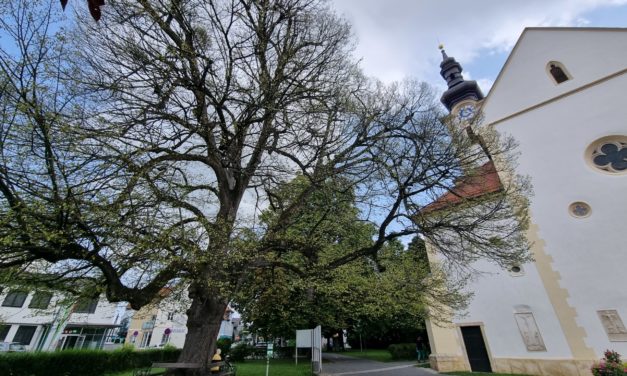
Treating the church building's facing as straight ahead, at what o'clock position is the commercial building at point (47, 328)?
The commercial building is roughly at 1 o'clock from the church building.

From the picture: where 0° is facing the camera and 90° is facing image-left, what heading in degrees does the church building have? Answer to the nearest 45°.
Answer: approximately 45°

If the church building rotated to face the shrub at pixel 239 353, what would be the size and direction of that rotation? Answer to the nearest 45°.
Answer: approximately 45° to its right

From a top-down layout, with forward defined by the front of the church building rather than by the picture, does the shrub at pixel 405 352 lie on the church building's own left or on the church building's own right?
on the church building's own right

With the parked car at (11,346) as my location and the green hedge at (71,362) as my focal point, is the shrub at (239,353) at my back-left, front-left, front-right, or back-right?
front-left

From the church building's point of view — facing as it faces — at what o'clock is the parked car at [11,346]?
The parked car is roughly at 1 o'clock from the church building.

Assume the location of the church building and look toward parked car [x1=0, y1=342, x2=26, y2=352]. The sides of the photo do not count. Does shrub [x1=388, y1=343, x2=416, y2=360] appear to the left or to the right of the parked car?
right
